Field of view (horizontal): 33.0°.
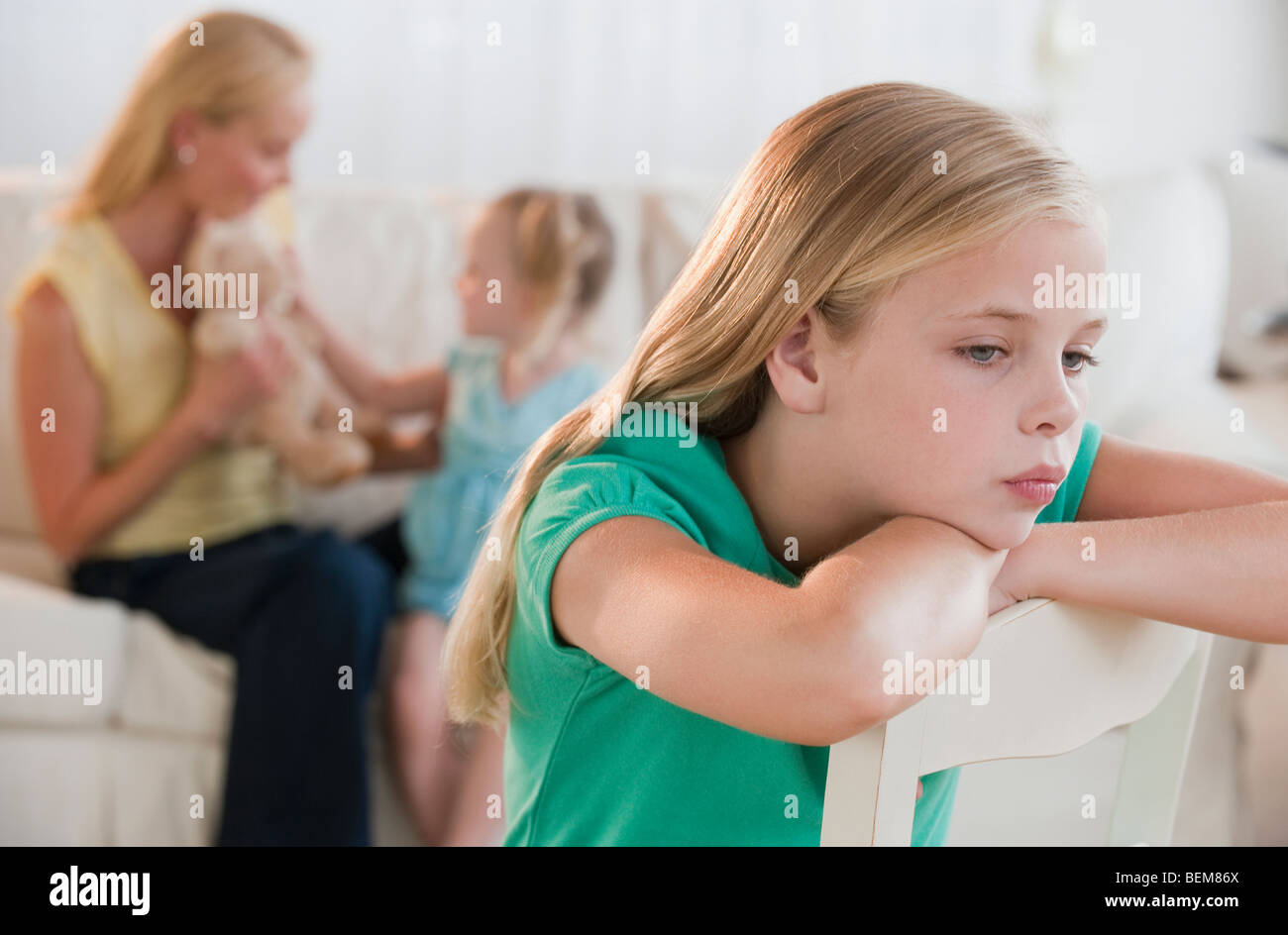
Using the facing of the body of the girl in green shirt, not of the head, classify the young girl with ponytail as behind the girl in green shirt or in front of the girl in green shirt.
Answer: behind

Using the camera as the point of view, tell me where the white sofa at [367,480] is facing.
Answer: facing the viewer

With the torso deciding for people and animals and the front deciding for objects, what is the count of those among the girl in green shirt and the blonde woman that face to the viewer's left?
0

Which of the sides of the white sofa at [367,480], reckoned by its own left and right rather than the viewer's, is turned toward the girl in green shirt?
front

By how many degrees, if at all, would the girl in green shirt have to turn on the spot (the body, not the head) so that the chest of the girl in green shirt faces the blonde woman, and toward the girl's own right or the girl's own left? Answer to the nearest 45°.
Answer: approximately 180°

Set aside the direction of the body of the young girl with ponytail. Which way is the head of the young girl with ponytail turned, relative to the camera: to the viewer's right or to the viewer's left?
to the viewer's left

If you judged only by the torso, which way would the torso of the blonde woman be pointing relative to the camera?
to the viewer's right

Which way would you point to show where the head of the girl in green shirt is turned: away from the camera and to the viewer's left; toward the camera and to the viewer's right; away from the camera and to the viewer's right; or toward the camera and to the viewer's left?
toward the camera and to the viewer's right

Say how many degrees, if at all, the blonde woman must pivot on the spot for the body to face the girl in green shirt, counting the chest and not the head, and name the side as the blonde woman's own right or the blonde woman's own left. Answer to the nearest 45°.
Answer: approximately 90° to the blonde woman's own right

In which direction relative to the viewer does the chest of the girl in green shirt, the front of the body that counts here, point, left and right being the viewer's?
facing the viewer and to the right of the viewer
